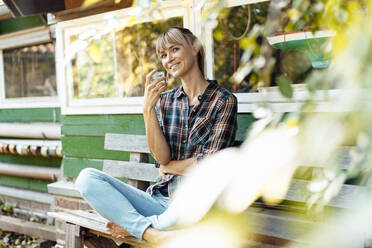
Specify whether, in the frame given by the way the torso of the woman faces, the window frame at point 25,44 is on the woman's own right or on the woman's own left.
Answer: on the woman's own right

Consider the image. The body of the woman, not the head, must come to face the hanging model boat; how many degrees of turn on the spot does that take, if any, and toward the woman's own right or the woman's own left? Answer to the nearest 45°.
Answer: approximately 135° to the woman's own left

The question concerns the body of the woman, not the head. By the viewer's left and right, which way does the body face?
facing the viewer and to the left of the viewer

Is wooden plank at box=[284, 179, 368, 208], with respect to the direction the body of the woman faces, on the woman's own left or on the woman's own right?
on the woman's own left

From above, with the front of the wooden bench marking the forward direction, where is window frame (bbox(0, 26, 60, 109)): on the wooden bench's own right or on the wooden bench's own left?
on the wooden bench's own right
